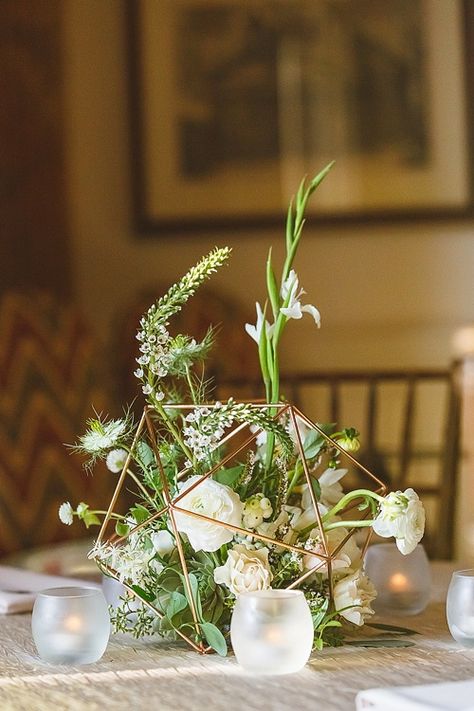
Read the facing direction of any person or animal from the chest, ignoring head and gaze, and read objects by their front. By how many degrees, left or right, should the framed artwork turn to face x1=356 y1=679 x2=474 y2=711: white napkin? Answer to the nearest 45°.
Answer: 0° — it already faces it

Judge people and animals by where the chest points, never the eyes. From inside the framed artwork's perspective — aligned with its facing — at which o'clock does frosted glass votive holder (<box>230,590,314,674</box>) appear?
The frosted glass votive holder is roughly at 12 o'clock from the framed artwork.

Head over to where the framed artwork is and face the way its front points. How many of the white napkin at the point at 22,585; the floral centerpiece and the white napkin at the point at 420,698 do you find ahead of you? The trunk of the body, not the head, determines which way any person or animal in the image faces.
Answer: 3

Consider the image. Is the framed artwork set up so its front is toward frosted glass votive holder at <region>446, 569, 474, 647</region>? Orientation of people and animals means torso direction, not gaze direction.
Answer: yes

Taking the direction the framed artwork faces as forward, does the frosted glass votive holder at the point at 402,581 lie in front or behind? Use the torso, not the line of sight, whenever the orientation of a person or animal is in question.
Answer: in front

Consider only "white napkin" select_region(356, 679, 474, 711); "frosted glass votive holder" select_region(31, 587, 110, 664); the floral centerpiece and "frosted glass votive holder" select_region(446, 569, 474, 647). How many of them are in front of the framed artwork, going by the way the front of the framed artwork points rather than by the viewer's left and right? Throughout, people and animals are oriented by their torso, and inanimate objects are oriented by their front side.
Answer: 4

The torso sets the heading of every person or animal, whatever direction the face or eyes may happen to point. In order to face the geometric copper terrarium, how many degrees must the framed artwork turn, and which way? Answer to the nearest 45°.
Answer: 0° — it already faces it

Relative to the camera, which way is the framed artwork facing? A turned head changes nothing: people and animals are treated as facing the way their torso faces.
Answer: toward the camera

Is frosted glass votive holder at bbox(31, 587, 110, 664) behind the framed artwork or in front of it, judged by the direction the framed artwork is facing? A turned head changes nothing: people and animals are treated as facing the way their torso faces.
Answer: in front

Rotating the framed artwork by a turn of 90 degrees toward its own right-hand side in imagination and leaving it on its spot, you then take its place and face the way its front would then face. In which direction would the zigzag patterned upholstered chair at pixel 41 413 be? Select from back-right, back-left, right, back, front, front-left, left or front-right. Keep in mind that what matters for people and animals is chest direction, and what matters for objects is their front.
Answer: front-left

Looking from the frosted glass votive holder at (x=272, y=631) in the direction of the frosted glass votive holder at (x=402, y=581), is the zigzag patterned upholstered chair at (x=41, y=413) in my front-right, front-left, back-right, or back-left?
front-left

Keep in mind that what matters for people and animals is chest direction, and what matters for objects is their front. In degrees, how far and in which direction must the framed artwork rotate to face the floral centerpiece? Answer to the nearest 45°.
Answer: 0° — it already faces it
